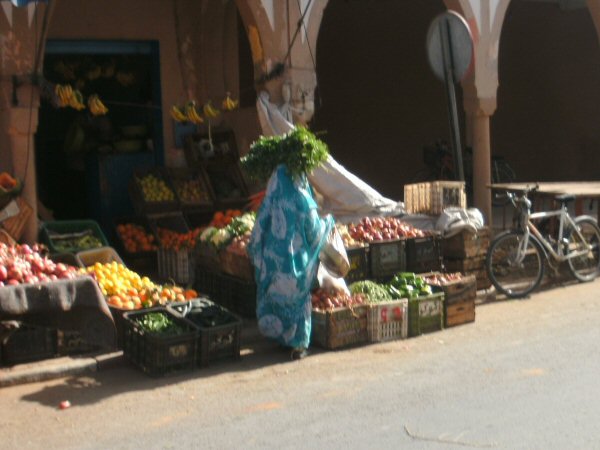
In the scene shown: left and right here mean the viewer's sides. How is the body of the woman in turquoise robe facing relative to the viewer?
facing away from the viewer and to the right of the viewer

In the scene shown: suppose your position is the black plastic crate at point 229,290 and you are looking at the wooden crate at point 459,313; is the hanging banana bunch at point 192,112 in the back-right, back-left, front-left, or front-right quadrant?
back-left

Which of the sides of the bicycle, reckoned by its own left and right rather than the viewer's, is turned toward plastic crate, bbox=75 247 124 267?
front

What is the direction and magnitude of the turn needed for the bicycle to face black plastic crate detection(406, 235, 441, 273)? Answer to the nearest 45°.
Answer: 0° — it already faces it

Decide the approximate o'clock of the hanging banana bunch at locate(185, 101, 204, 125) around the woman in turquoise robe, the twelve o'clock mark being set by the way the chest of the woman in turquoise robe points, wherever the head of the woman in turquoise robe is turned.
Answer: The hanging banana bunch is roughly at 10 o'clock from the woman in turquoise robe.

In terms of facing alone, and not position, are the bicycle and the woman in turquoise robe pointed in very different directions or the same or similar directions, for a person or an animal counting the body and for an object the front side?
very different directions

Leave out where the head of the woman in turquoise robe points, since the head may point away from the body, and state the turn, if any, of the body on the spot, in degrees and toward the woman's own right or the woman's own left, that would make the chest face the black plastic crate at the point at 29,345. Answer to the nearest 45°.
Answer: approximately 135° to the woman's own left

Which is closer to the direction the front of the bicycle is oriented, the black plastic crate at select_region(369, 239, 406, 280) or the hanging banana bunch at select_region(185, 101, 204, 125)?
the black plastic crate

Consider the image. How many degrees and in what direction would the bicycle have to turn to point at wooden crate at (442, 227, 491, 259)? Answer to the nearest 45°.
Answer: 0° — it already faces it

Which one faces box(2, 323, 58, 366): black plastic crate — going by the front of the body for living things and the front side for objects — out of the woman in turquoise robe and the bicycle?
the bicycle

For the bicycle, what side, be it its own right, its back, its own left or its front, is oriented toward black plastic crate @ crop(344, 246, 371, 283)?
front

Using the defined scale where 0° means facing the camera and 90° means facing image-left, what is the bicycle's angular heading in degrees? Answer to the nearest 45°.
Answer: approximately 45°

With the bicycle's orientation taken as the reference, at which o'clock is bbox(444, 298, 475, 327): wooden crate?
The wooden crate is roughly at 11 o'clock from the bicycle.

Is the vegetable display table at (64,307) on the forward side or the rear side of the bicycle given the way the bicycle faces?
on the forward side
